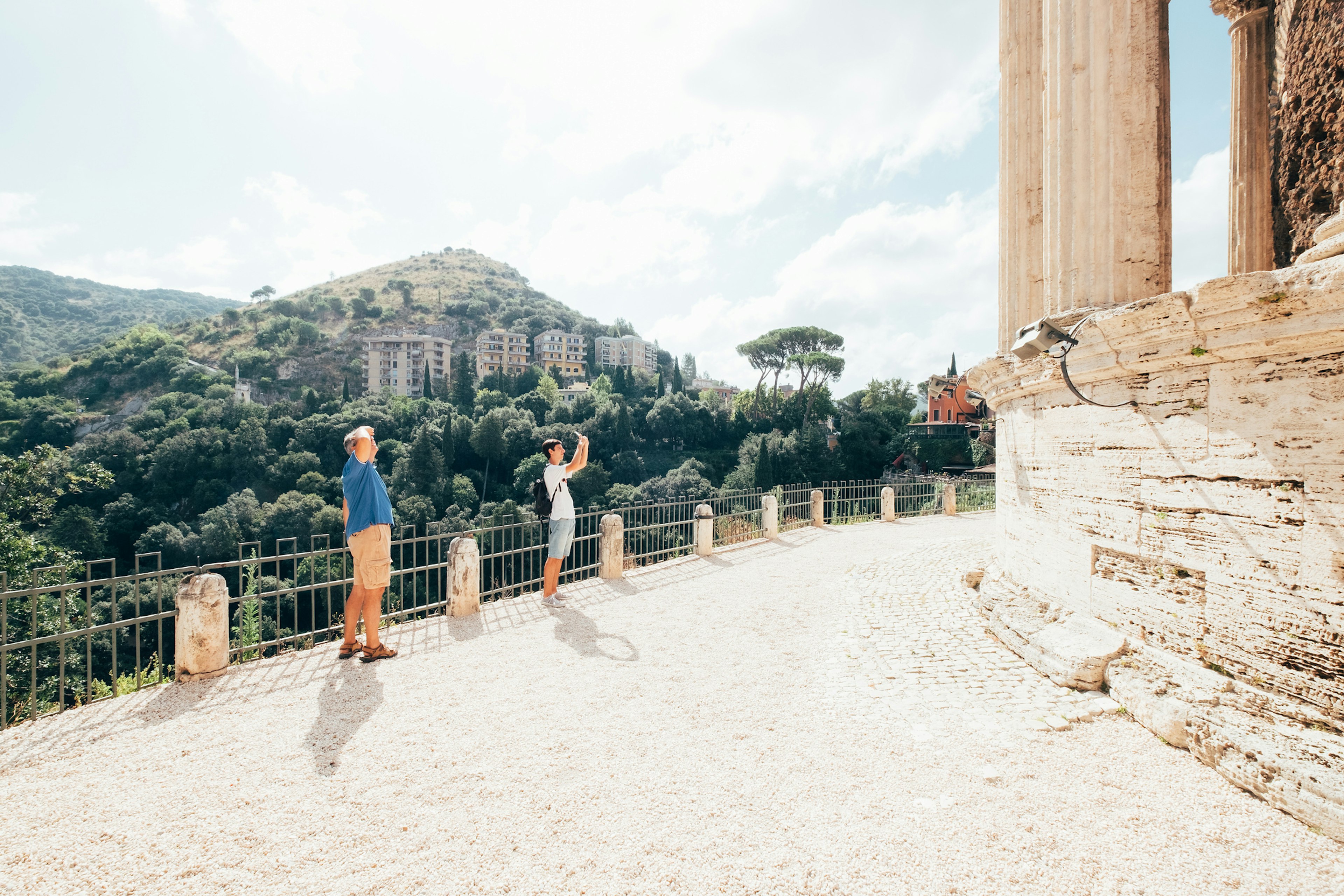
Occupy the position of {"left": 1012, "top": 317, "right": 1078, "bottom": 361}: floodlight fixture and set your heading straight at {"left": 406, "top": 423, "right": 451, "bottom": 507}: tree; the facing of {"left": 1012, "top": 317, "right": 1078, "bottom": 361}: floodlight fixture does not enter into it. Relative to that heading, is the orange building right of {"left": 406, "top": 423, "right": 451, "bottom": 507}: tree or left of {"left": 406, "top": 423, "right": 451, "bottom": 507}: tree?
right

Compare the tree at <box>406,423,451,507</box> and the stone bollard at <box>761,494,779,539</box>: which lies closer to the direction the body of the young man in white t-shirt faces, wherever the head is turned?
the stone bollard

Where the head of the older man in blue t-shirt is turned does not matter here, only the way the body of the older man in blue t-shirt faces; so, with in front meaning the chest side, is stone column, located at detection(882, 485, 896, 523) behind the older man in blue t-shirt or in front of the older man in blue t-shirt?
in front

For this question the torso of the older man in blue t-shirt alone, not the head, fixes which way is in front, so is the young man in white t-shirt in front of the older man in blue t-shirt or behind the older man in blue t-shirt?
in front

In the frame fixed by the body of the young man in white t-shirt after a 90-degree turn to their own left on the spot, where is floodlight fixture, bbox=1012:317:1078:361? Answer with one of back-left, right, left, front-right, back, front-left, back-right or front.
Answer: back-right

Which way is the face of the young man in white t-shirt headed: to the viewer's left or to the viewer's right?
to the viewer's right

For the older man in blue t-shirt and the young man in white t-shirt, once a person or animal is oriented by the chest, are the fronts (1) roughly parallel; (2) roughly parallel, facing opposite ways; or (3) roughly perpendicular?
roughly parallel

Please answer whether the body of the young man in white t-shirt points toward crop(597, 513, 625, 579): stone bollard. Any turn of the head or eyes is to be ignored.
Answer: no
